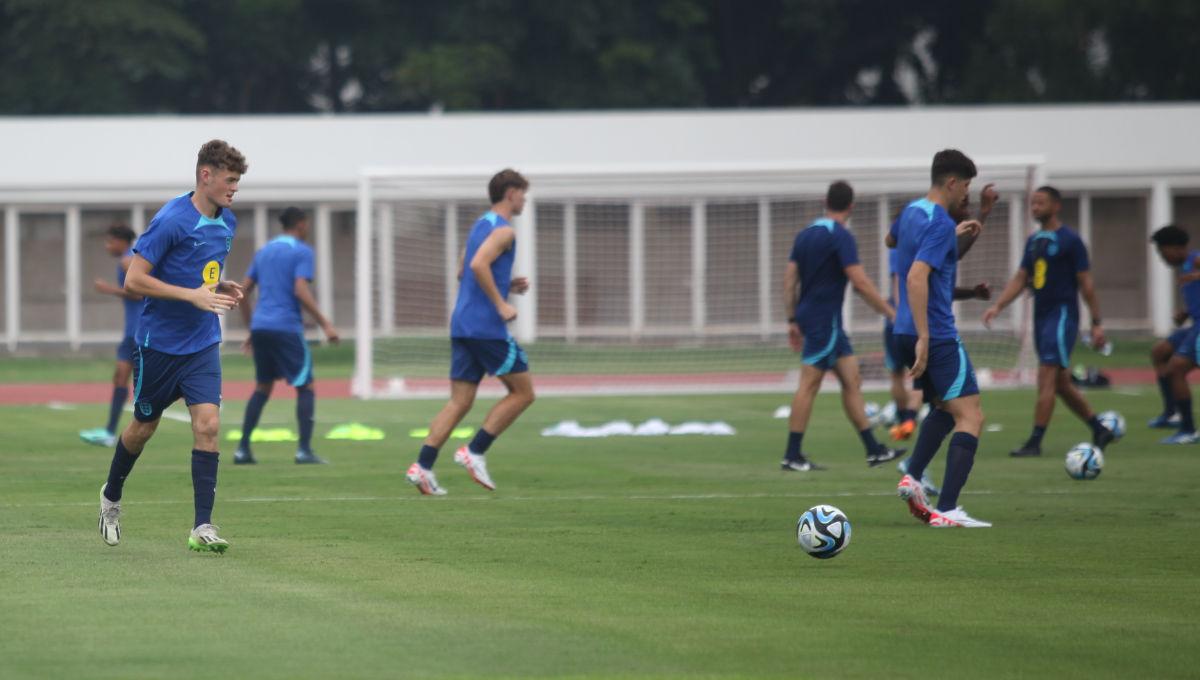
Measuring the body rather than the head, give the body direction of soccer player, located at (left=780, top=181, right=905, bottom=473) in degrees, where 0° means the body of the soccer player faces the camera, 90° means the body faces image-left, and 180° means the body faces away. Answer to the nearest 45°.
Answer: approximately 225°

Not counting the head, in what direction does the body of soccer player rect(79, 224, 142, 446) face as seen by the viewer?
to the viewer's left

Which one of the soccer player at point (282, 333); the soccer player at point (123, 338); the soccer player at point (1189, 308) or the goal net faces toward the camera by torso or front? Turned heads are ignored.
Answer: the goal net

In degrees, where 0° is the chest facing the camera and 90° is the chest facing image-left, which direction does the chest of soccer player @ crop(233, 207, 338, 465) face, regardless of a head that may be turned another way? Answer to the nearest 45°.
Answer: approximately 225°

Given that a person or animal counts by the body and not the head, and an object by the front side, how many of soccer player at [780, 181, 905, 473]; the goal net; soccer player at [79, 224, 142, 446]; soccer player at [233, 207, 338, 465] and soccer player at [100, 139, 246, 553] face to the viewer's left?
1

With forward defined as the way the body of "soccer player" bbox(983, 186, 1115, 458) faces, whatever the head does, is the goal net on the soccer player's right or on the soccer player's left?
on the soccer player's right

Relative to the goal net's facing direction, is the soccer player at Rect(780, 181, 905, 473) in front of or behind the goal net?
in front

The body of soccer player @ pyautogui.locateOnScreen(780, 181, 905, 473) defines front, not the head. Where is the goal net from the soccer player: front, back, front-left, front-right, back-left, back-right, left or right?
front-left

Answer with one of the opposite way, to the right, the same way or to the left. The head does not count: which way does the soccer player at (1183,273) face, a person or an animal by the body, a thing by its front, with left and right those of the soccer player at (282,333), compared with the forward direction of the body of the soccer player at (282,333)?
to the left

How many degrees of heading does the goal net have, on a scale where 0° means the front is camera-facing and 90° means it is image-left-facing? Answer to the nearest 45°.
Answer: approximately 0°

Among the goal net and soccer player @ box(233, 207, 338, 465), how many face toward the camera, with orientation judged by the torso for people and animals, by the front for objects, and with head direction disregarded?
1

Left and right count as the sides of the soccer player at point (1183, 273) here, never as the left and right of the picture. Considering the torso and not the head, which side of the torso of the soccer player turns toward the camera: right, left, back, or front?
left

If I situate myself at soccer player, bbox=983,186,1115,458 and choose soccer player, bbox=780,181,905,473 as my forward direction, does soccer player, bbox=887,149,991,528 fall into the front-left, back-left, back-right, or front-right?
front-left

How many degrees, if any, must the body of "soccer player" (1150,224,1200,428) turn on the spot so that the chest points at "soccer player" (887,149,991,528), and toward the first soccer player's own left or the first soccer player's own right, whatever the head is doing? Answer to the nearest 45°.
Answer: approximately 90° to the first soccer player's own left

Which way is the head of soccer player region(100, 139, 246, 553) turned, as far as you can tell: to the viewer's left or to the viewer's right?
to the viewer's right
